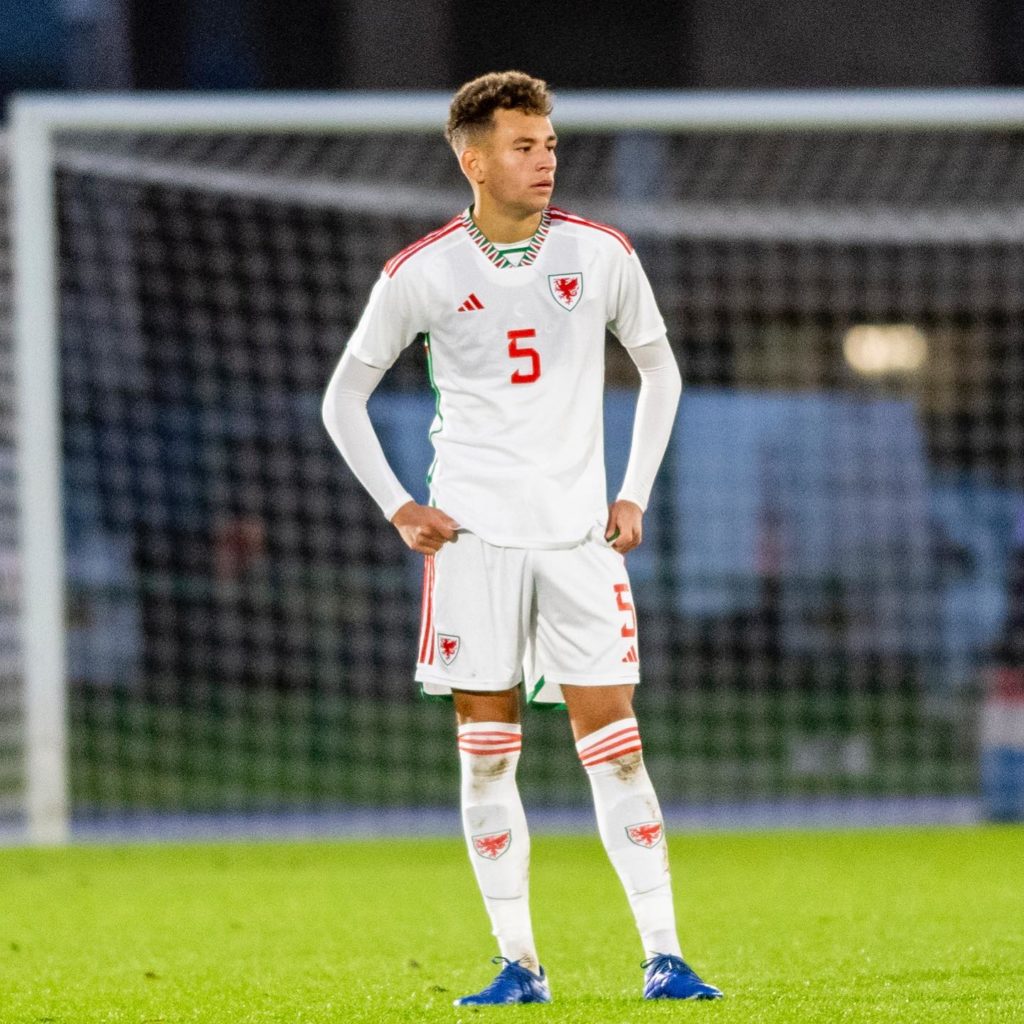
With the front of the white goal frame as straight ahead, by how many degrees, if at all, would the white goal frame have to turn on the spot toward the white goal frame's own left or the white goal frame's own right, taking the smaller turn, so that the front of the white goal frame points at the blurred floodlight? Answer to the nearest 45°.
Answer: approximately 135° to the white goal frame's own left

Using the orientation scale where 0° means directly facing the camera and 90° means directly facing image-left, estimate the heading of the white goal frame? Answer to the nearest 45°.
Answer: approximately 0°
